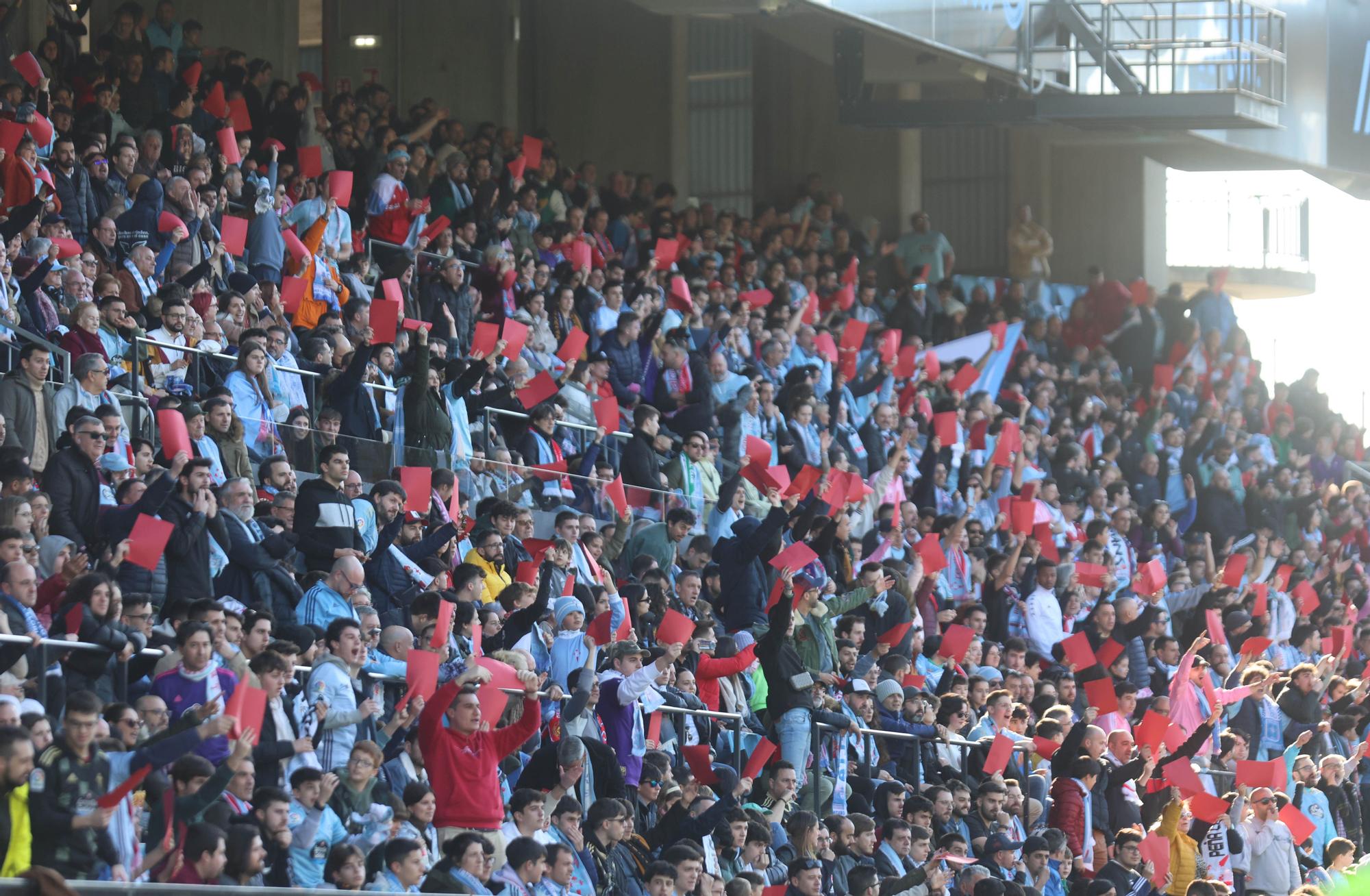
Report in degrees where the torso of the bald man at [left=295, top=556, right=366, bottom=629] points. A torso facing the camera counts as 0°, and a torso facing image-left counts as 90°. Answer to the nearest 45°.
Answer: approximately 315°
